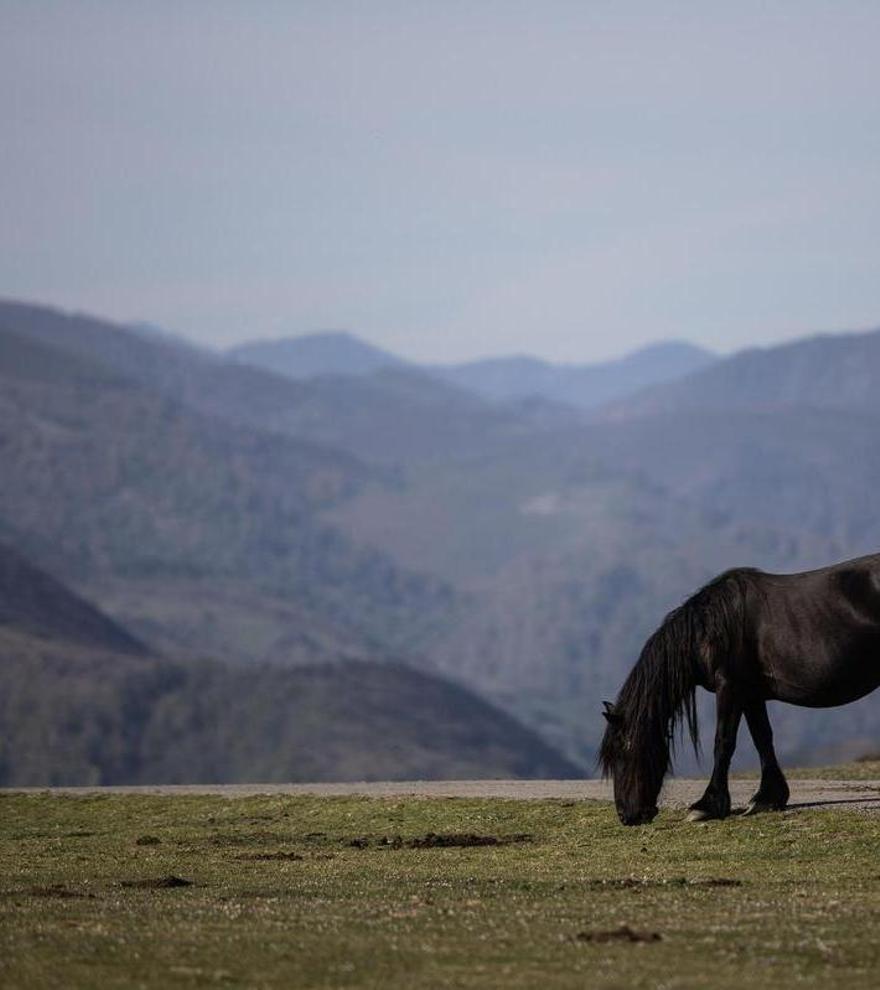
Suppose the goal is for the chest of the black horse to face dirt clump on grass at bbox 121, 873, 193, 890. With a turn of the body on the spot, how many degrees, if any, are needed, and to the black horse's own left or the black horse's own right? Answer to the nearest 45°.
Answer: approximately 45° to the black horse's own left

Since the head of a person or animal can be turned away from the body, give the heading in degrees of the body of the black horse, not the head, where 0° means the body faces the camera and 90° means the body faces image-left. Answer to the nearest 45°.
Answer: approximately 90°
